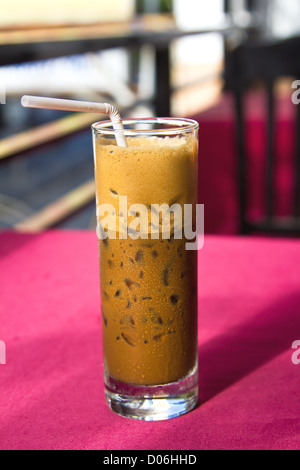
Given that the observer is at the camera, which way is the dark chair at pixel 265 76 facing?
facing the viewer

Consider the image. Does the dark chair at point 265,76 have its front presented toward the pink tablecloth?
yes
